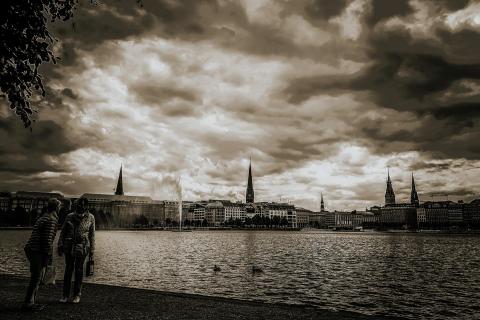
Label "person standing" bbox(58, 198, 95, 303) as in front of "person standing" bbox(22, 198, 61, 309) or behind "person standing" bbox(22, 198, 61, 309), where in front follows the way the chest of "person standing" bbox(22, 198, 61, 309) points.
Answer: in front

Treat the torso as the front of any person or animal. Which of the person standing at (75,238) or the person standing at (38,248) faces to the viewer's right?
the person standing at (38,248)

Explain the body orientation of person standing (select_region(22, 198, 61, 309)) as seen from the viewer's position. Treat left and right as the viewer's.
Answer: facing to the right of the viewer
